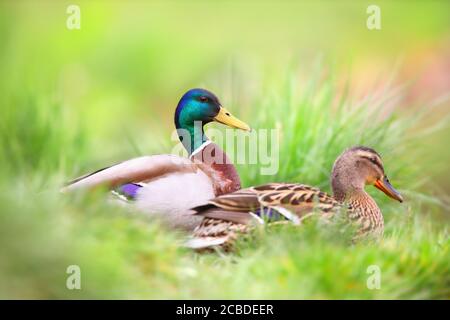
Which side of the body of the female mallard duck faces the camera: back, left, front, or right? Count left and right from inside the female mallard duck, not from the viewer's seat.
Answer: right

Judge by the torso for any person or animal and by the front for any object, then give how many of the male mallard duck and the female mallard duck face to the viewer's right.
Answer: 2

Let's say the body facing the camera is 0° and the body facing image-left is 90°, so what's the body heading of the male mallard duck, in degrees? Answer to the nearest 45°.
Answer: approximately 270°

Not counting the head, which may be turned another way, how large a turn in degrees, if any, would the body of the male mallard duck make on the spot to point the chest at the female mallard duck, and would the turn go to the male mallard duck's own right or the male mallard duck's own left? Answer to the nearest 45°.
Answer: approximately 45° to the male mallard duck's own right
